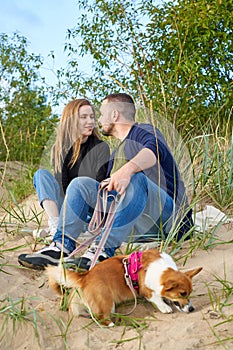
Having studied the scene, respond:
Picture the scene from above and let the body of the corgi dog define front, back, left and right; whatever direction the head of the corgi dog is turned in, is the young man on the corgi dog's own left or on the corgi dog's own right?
on the corgi dog's own left

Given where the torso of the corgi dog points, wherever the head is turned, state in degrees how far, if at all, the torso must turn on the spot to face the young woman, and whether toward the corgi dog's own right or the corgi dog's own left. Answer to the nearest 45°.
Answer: approximately 90° to the corgi dog's own left

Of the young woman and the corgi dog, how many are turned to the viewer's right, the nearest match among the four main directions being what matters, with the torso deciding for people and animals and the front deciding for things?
1

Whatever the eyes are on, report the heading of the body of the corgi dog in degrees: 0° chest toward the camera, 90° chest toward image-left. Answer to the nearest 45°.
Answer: approximately 270°

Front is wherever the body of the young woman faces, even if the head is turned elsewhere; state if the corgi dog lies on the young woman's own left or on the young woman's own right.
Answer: on the young woman's own left

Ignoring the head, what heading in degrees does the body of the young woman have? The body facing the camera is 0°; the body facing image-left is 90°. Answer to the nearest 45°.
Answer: approximately 45°

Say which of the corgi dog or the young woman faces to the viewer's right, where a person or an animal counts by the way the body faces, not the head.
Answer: the corgi dog
